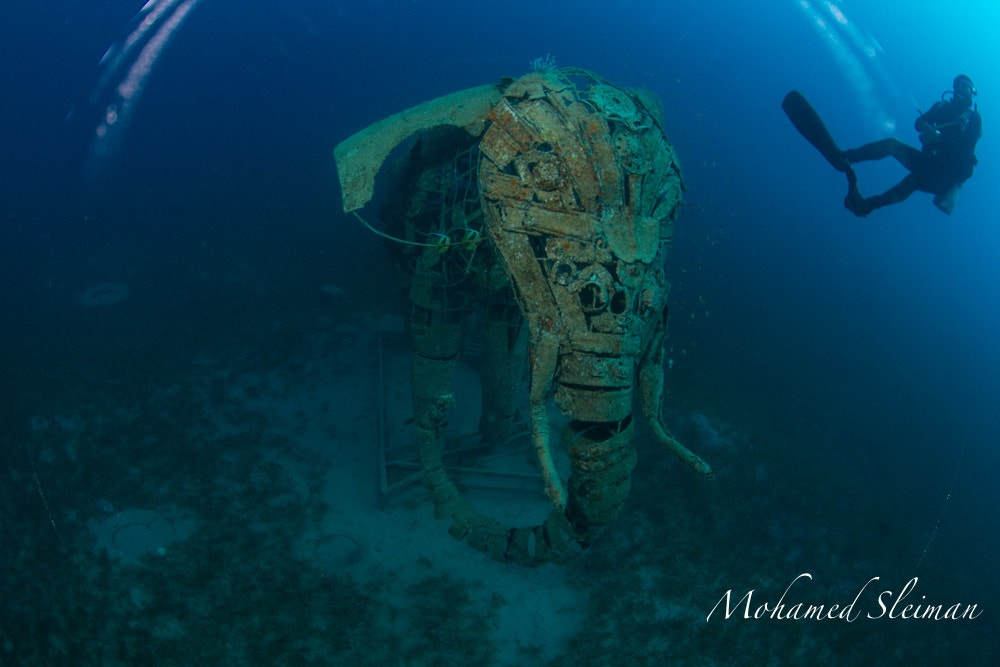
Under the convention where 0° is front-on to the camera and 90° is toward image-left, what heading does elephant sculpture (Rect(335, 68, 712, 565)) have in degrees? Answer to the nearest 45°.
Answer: approximately 315°

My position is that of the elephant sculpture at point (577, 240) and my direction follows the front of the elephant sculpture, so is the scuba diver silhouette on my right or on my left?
on my left
